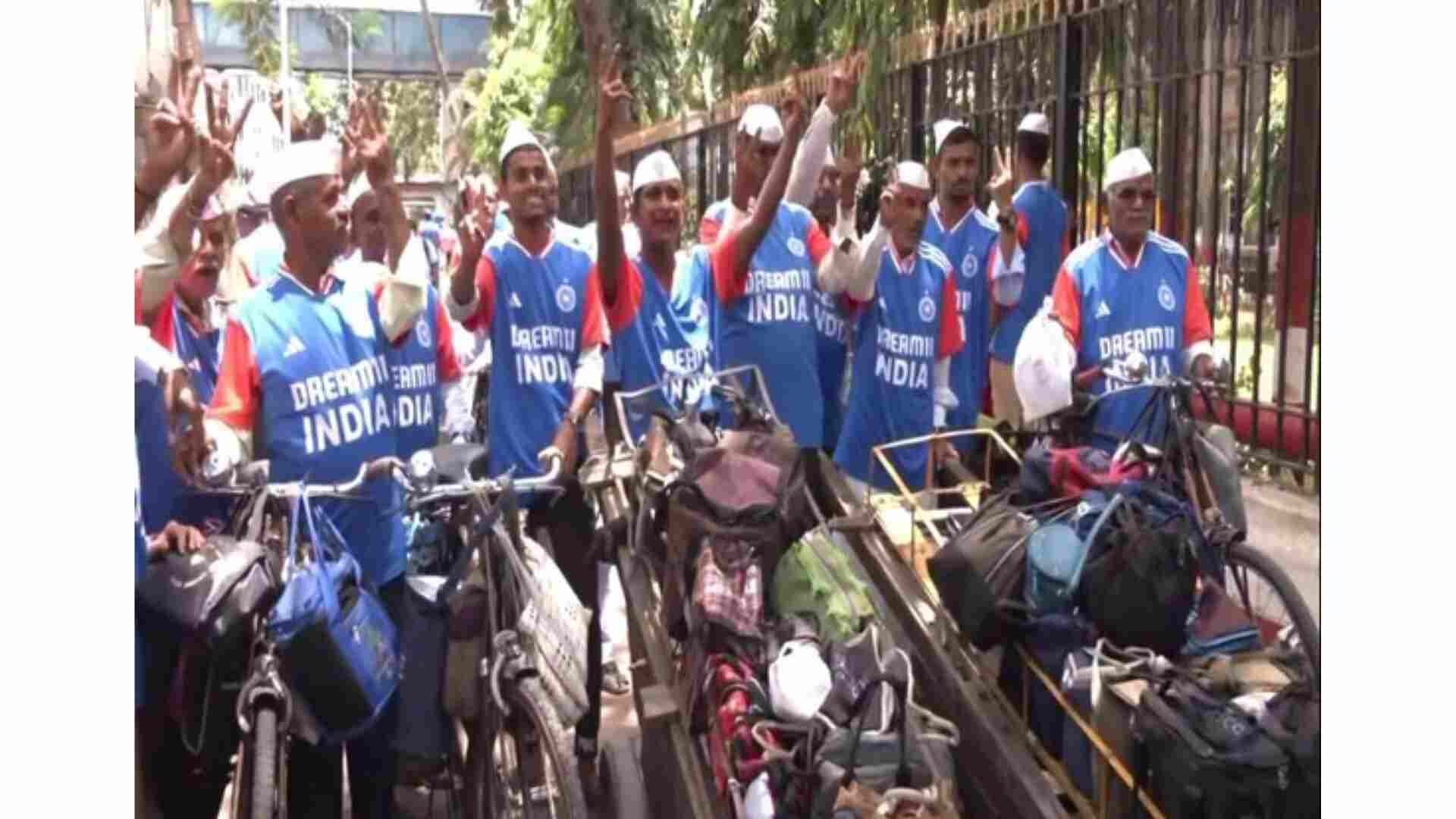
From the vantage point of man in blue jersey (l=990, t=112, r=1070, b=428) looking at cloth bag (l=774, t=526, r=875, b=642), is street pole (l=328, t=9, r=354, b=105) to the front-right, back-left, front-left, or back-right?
back-right

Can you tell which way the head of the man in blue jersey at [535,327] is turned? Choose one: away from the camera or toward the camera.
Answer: toward the camera

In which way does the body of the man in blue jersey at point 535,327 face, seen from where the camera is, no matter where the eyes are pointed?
toward the camera

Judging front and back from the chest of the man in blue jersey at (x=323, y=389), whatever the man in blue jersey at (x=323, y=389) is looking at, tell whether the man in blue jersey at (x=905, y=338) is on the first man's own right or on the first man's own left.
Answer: on the first man's own left

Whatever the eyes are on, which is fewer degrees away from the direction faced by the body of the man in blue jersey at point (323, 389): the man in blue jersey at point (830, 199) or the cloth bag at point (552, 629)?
the cloth bag

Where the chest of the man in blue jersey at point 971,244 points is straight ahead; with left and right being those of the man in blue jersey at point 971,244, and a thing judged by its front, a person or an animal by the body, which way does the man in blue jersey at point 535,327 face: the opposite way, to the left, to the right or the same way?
the same way

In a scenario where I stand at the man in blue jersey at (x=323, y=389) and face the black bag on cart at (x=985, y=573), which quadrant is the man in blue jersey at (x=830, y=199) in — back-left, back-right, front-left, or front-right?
front-left

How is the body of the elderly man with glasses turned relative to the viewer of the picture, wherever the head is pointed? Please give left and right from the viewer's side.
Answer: facing the viewer

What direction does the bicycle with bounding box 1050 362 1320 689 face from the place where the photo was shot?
facing the viewer and to the right of the viewer

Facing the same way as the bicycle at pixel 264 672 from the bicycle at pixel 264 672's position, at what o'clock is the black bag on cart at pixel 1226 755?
The black bag on cart is roughly at 10 o'clock from the bicycle.

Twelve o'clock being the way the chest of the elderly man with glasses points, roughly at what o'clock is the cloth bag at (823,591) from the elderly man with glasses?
The cloth bag is roughly at 1 o'clock from the elderly man with glasses.

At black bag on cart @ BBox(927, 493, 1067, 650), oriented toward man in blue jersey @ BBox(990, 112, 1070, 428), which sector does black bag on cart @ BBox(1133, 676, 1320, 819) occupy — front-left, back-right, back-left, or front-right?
back-right

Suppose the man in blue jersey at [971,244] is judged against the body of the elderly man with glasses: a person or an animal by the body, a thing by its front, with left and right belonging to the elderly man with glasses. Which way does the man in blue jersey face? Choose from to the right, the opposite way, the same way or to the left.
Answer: the same way

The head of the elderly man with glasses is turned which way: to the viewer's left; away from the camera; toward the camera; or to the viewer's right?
toward the camera

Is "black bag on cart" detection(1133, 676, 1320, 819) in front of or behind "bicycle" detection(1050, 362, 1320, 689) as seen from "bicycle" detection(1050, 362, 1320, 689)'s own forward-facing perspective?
in front

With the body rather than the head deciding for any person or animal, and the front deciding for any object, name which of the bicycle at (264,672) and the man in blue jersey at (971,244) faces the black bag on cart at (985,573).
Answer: the man in blue jersey

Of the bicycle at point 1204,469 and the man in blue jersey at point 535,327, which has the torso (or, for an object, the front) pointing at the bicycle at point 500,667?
the man in blue jersey
